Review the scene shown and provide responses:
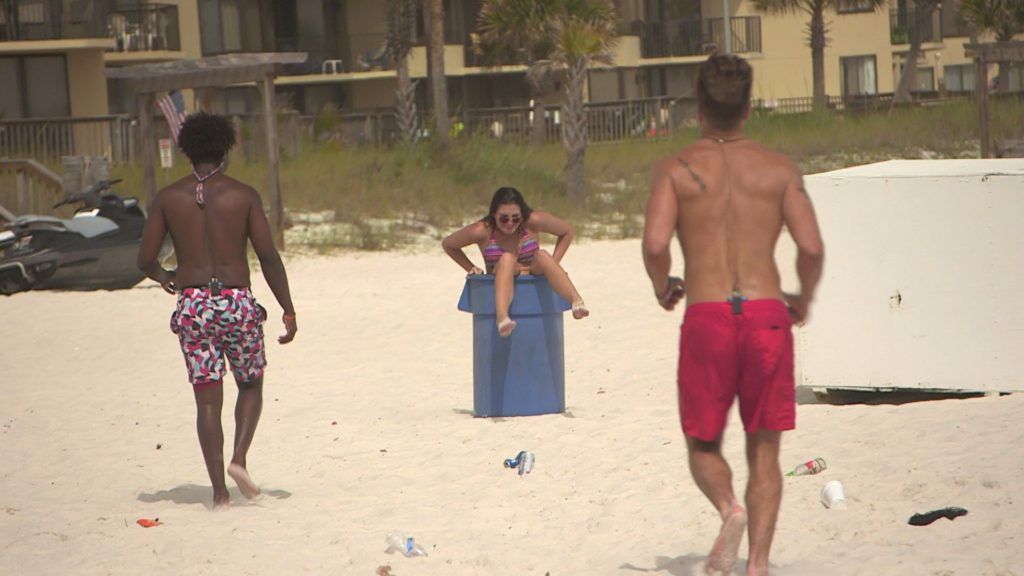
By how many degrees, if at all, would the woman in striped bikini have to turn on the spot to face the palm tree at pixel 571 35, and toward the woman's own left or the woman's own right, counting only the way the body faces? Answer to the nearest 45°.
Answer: approximately 180°

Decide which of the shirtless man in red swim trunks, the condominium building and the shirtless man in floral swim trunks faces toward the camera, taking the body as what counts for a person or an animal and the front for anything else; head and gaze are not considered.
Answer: the condominium building

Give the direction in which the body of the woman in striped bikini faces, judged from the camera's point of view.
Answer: toward the camera

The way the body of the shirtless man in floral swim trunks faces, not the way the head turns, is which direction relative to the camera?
away from the camera

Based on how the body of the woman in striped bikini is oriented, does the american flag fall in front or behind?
behind

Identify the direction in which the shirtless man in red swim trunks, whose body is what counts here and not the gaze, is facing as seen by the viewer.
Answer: away from the camera

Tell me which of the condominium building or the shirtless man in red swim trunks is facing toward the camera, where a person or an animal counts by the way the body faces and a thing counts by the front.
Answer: the condominium building

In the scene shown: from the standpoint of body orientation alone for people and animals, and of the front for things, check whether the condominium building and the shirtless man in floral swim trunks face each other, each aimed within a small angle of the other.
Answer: yes

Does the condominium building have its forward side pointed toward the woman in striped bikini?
yes

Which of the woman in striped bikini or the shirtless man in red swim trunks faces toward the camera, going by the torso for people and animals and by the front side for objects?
the woman in striped bikini

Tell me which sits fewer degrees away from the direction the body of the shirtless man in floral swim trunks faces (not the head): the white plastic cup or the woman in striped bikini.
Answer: the woman in striped bikini

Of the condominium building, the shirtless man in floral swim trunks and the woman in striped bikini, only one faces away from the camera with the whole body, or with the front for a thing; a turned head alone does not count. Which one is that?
the shirtless man in floral swim trunks

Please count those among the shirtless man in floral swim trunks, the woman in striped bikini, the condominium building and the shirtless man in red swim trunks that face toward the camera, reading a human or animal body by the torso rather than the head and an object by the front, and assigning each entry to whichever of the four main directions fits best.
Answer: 2

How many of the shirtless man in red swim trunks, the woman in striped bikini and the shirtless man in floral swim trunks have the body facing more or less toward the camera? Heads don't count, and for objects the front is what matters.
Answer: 1

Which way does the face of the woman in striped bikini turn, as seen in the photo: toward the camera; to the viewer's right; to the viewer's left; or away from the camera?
toward the camera

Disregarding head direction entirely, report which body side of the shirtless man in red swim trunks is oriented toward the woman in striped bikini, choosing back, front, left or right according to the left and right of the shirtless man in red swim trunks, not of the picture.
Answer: front

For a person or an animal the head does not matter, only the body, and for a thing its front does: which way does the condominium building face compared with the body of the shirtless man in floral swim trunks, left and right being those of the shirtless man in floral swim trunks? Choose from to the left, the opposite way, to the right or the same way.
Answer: the opposite way

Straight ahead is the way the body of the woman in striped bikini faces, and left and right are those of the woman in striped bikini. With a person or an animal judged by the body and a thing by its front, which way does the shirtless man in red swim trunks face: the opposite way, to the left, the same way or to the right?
the opposite way

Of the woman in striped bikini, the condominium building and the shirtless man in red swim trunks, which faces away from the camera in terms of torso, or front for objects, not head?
the shirtless man in red swim trunks

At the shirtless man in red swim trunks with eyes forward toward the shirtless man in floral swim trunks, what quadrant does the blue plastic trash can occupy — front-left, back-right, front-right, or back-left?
front-right

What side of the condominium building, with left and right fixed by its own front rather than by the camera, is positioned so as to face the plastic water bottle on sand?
front
